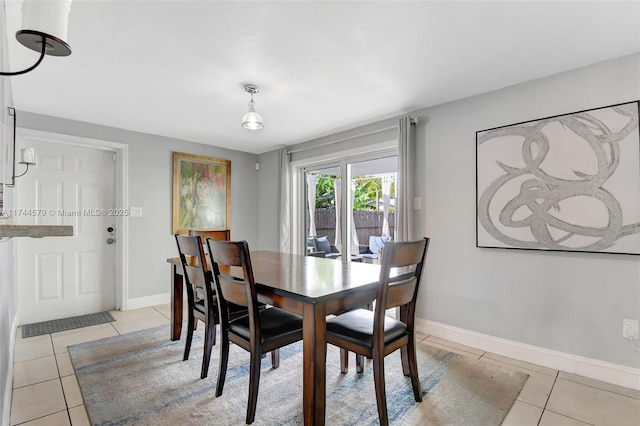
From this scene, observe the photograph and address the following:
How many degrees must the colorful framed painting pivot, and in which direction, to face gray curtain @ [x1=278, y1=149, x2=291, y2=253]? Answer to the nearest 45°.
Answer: approximately 45° to its left

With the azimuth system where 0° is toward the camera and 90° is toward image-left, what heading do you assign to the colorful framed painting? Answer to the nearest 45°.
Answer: approximately 315°

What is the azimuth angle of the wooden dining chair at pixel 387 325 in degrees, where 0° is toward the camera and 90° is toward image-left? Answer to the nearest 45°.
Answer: approximately 135°

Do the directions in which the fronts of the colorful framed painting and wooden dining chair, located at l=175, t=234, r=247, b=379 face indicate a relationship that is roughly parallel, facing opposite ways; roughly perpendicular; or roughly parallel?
roughly perpendicular

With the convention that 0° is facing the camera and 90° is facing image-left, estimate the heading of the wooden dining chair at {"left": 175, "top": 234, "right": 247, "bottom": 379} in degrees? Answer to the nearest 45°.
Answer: approximately 225°

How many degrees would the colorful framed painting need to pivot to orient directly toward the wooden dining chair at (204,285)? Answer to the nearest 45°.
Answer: approximately 45° to its right
